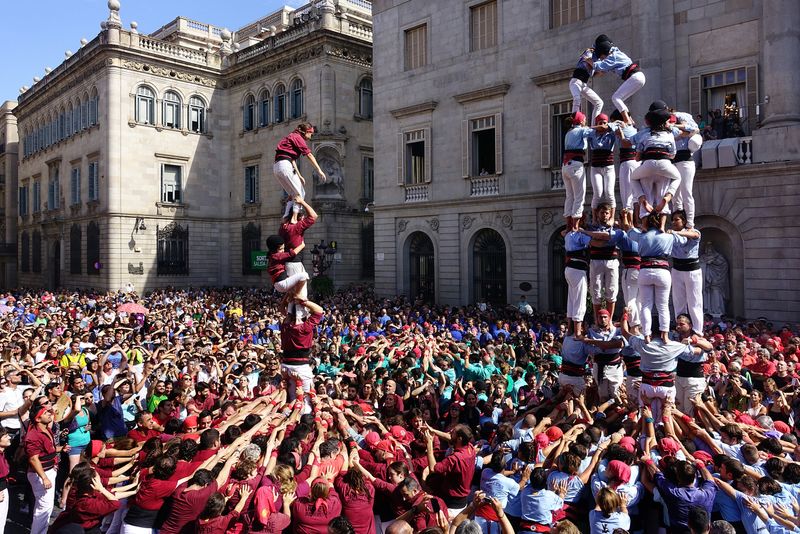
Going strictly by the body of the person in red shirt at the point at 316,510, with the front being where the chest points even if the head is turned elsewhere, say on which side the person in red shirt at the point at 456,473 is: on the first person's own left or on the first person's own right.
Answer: on the first person's own right

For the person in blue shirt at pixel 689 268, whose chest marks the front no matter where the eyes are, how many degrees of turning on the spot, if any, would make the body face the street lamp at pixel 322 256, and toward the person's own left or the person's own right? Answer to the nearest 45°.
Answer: approximately 90° to the person's own right

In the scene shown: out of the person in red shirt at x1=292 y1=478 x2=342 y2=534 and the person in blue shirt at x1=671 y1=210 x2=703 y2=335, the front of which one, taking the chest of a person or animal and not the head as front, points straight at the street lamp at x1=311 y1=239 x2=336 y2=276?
the person in red shirt

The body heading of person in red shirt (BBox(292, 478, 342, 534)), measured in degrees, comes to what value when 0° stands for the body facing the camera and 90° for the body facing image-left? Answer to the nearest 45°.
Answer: approximately 180°
